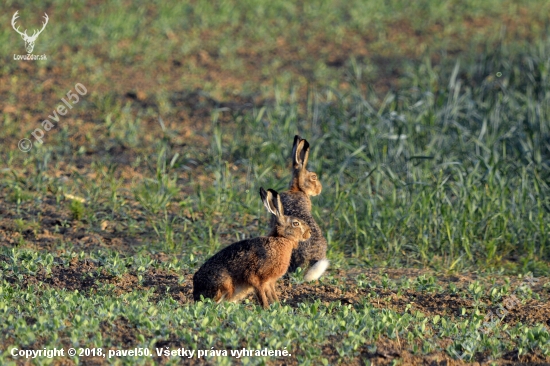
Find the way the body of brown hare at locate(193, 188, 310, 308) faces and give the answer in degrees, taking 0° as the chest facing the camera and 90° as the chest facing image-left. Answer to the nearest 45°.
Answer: approximately 270°

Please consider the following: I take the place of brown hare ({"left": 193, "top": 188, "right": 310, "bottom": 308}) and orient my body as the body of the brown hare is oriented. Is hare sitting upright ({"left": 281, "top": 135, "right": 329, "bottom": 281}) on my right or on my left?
on my left
